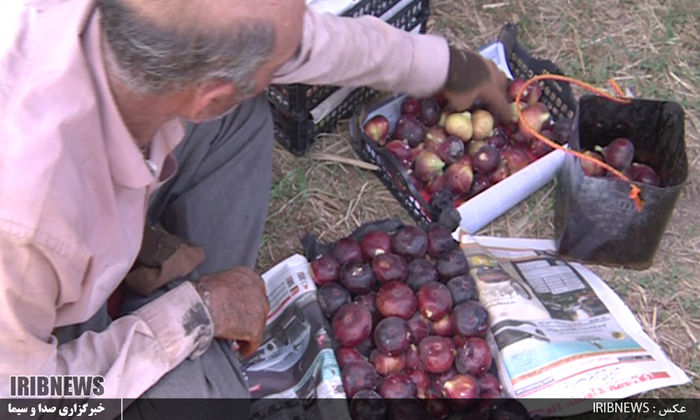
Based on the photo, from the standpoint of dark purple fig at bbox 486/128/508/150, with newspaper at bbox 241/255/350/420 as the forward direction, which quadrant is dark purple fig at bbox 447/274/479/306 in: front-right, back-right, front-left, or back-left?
front-left

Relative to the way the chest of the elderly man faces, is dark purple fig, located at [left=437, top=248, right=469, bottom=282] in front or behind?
in front

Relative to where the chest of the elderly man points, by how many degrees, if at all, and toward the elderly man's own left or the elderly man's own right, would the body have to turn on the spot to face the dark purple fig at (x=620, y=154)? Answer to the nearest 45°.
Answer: approximately 45° to the elderly man's own left

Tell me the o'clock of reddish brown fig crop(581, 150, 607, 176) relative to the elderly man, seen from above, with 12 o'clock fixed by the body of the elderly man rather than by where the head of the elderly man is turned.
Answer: The reddish brown fig is roughly at 11 o'clock from the elderly man.

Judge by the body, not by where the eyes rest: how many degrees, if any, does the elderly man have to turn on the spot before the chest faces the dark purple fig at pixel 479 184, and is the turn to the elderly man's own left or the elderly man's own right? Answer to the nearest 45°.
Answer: approximately 45° to the elderly man's own left

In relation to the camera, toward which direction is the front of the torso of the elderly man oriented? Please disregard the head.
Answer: to the viewer's right

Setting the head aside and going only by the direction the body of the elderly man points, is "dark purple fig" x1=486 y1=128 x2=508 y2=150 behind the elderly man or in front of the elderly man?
in front
